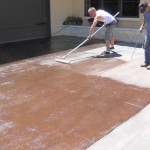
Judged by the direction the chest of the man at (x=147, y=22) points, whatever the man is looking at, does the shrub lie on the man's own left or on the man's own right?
on the man's own right

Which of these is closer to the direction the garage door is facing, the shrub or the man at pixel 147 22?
the man

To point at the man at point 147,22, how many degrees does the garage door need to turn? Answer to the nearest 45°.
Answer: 0° — it already faces them

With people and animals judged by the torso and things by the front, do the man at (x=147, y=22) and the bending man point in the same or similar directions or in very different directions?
same or similar directions

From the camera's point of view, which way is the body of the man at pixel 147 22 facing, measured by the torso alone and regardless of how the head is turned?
to the viewer's left

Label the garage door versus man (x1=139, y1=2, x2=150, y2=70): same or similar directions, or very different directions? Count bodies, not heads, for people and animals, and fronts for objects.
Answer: very different directions

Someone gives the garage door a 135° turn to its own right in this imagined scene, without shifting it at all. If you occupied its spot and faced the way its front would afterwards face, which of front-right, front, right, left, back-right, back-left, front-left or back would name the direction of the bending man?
back-left

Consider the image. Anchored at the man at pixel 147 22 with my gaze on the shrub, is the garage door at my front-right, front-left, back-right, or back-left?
front-left

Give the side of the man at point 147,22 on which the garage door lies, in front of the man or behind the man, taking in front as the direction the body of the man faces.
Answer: in front

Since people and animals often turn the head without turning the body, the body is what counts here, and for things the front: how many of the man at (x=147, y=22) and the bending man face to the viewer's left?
2

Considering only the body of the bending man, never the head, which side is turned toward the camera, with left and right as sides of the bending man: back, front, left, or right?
left

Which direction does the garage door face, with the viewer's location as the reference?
facing the viewer and to the right of the viewer
